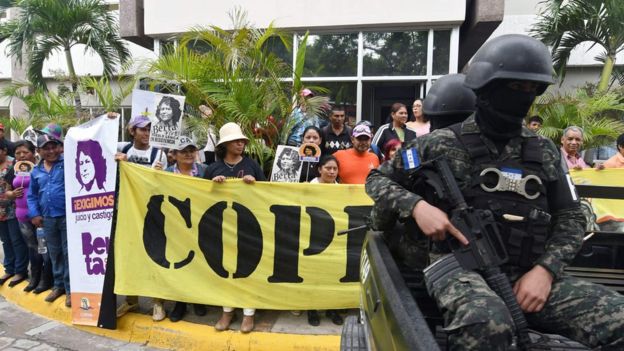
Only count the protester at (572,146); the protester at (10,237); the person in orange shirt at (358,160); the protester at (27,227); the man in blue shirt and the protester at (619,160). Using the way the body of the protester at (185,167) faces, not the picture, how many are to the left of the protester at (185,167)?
3

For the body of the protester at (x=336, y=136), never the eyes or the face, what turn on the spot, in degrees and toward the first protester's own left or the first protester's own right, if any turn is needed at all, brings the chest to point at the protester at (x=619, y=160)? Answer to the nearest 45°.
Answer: approximately 90° to the first protester's own left

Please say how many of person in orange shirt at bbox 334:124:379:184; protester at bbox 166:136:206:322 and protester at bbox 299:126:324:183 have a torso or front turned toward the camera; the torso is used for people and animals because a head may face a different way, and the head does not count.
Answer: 3

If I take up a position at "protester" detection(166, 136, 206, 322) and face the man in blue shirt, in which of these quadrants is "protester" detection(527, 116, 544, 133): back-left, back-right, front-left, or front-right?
back-right

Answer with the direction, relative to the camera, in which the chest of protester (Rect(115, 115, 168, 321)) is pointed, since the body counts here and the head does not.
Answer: toward the camera

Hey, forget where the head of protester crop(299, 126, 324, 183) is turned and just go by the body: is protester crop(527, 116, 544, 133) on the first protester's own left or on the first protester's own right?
on the first protester's own left

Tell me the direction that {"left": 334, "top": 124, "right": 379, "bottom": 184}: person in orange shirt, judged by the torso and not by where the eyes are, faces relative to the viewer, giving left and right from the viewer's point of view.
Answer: facing the viewer

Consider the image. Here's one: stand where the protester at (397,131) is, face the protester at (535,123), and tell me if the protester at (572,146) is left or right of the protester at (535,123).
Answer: right

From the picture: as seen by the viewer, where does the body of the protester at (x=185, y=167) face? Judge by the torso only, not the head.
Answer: toward the camera

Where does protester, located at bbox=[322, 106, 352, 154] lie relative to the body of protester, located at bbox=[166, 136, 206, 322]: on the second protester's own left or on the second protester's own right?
on the second protester's own left

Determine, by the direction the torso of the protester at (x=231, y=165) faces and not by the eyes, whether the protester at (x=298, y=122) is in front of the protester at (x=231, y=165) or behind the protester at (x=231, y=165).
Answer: behind
